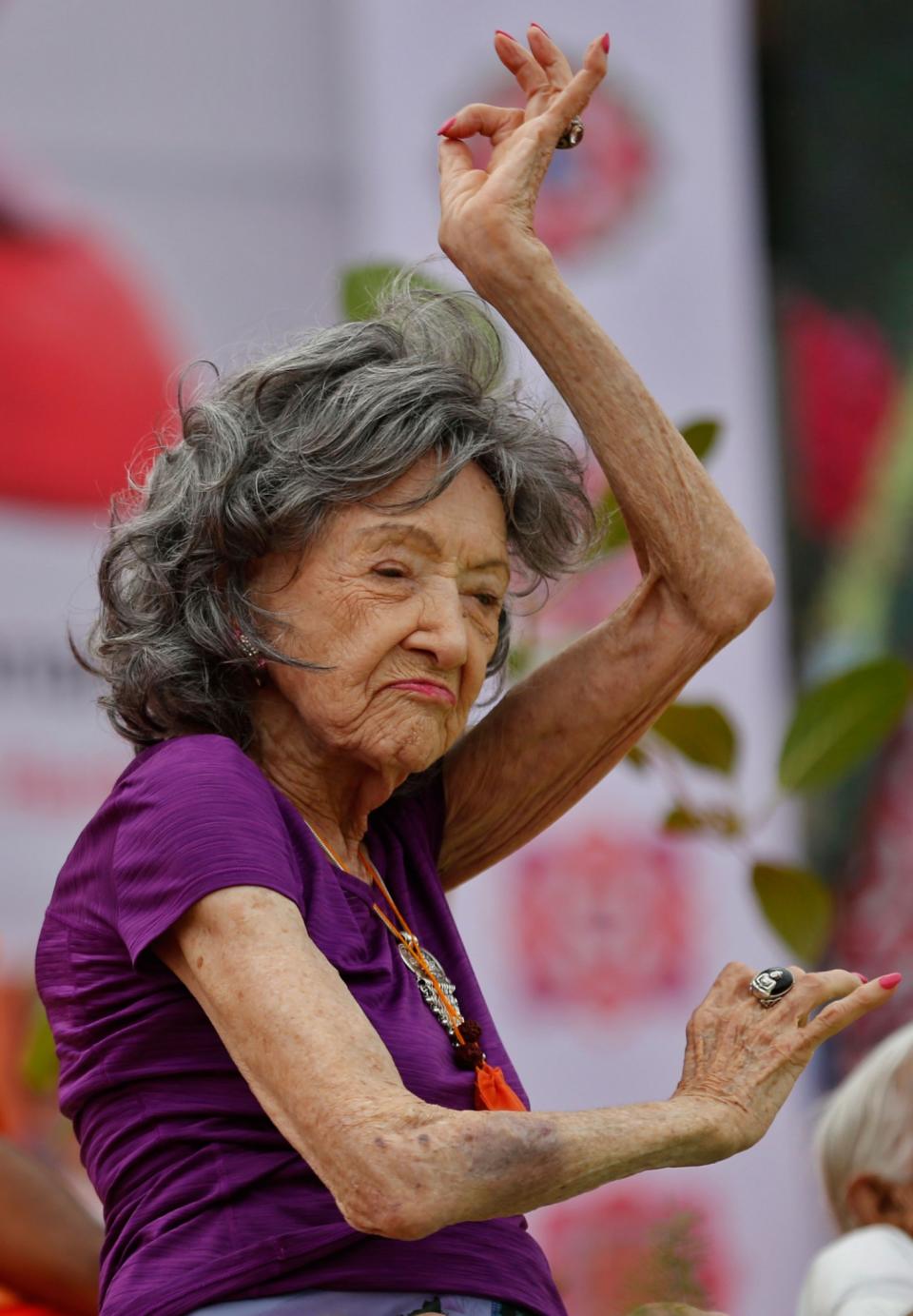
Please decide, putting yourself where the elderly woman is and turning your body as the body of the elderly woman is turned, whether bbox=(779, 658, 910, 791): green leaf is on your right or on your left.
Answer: on your left

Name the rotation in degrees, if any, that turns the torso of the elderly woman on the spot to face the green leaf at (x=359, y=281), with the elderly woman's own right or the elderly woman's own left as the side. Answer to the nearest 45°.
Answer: approximately 135° to the elderly woman's own left

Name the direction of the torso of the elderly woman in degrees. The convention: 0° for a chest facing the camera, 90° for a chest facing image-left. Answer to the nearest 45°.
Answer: approximately 315°

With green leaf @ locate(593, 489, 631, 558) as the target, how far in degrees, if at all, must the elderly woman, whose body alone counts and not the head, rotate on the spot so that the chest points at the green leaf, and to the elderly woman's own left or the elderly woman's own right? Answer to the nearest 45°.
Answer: approximately 90° to the elderly woman's own left

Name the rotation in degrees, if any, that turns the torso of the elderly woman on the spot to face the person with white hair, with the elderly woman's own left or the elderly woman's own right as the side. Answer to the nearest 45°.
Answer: approximately 90° to the elderly woman's own left

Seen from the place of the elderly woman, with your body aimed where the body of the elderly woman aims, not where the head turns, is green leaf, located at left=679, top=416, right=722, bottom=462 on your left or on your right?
on your left

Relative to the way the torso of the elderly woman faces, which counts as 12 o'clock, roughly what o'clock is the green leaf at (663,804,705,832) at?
The green leaf is roughly at 8 o'clock from the elderly woman.
